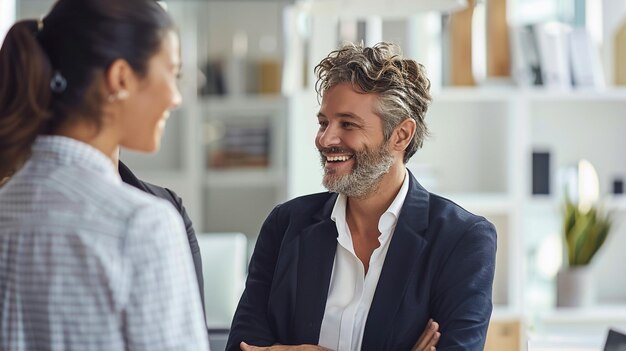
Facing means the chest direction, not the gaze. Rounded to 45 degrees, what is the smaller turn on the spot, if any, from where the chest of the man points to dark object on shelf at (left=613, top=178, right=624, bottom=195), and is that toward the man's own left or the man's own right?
approximately 180°

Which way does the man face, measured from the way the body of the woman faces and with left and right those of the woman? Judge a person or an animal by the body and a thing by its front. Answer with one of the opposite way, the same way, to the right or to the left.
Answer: the opposite way

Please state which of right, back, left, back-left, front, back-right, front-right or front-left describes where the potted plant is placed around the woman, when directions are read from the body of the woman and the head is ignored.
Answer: front

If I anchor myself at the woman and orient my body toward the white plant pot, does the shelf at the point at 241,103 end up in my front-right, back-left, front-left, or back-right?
front-left

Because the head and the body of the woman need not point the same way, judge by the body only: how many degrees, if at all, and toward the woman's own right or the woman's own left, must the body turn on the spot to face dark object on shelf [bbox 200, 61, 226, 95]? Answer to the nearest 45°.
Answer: approximately 45° to the woman's own left

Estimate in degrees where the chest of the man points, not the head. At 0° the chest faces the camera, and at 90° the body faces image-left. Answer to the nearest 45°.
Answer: approximately 45°

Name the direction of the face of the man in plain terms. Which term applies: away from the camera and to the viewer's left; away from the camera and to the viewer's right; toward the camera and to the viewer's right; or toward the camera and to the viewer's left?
toward the camera and to the viewer's left

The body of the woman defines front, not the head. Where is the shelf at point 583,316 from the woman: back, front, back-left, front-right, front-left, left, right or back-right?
front

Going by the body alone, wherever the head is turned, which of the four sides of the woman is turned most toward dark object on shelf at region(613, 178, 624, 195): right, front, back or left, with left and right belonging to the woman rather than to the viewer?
front

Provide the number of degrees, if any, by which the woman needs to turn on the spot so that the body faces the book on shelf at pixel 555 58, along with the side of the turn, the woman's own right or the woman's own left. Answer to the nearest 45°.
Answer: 0° — they already face it

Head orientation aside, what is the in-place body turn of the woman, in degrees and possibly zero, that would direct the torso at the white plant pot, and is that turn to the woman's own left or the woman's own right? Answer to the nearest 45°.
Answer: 0° — they already face it

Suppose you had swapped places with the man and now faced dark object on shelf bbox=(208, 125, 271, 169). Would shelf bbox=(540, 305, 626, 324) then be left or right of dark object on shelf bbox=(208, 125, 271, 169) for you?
right

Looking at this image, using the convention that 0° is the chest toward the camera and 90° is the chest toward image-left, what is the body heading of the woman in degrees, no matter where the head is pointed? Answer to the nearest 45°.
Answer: approximately 225°

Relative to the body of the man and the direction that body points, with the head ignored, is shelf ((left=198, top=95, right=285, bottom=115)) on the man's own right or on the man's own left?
on the man's own right

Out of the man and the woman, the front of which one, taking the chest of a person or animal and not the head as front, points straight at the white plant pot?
the woman
